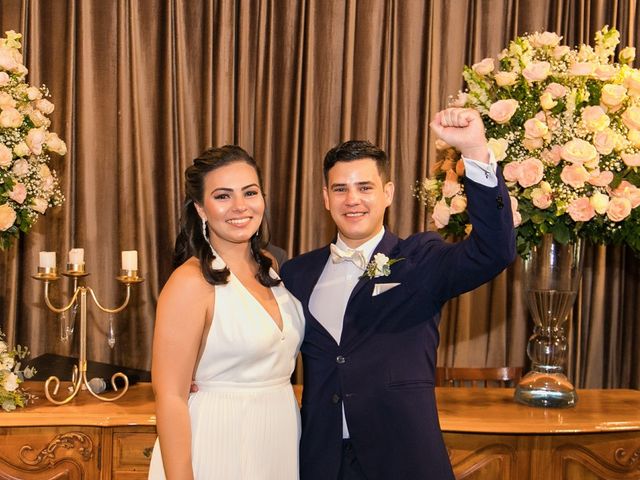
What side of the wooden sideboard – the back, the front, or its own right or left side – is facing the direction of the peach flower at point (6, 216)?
right

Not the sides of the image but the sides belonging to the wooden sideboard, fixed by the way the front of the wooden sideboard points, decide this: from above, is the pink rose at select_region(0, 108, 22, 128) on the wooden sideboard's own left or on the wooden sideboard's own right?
on the wooden sideboard's own right

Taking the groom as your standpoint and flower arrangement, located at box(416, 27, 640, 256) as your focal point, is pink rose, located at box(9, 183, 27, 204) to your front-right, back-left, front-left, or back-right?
back-left

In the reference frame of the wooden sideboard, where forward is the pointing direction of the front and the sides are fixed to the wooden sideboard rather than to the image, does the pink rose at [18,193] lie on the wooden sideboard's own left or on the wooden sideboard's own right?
on the wooden sideboard's own right

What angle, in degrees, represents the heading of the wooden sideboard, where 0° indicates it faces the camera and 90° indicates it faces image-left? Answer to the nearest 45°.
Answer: approximately 0°

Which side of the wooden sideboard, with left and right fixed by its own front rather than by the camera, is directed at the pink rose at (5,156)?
right
